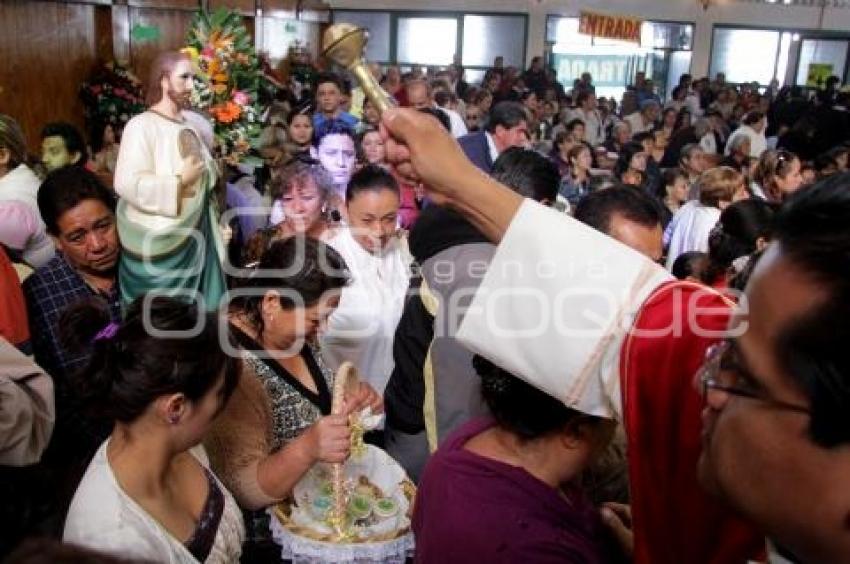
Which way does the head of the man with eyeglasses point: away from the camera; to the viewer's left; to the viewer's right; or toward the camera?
to the viewer's left

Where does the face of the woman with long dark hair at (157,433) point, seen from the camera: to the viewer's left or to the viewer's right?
to the viewer's right

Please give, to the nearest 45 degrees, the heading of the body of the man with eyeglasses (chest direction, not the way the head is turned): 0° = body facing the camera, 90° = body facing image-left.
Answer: approximately 90°

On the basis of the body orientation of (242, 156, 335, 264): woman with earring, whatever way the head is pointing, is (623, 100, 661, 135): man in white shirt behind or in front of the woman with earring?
behind

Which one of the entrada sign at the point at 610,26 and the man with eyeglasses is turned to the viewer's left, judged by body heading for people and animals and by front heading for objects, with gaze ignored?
the man with eyeglasses

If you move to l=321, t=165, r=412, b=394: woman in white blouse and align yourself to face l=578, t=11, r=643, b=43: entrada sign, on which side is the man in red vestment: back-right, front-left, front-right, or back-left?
back-right

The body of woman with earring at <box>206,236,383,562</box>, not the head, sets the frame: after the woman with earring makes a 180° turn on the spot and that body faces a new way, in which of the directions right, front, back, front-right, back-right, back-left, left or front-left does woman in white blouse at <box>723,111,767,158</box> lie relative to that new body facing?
right

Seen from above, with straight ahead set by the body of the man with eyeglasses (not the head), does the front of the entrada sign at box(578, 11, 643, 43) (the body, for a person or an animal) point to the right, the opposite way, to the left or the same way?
to the left

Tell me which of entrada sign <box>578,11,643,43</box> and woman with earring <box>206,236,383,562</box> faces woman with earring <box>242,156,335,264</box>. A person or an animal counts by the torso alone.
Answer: the entrada sign
